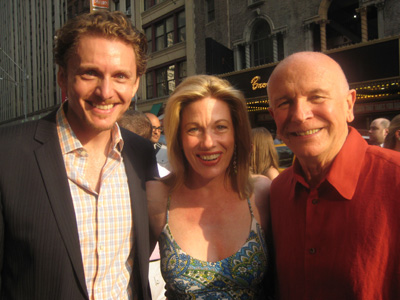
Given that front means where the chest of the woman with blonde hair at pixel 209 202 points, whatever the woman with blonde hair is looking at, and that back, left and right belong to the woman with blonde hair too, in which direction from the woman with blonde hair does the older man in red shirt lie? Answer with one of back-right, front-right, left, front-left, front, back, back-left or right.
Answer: front-left

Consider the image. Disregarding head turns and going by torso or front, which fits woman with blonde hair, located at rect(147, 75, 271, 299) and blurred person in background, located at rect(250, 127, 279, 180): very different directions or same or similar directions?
very different directions

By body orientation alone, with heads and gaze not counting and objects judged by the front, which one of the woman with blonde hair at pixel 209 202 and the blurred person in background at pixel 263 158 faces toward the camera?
the woman with blonde hair

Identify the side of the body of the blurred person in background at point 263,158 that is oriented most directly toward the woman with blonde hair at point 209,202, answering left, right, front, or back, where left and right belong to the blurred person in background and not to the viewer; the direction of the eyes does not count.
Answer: back

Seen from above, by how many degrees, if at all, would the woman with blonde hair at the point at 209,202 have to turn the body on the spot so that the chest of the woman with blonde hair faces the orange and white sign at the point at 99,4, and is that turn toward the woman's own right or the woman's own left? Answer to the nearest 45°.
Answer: approximately 135° to the woman's own right

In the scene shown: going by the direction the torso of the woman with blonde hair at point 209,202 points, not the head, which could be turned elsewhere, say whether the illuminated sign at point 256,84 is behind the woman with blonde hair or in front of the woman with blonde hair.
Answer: behind

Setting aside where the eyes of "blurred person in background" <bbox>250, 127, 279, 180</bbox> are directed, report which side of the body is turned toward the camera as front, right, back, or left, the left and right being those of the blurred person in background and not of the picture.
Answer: back

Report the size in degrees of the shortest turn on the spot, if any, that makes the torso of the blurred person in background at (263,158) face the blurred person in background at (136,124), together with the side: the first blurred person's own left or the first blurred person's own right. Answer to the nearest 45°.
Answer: approximately 135° to the first blurred person's own left

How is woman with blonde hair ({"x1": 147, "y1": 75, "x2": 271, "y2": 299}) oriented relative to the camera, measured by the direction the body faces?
toward the camera

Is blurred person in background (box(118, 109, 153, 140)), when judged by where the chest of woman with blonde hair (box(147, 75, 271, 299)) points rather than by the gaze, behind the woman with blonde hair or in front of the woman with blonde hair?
behind

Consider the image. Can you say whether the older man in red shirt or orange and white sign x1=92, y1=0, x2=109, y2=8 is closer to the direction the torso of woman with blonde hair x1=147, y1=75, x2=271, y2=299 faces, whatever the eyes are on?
the older man in red shirt
